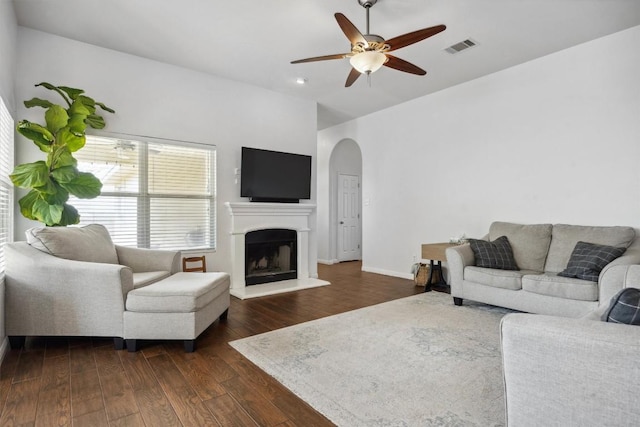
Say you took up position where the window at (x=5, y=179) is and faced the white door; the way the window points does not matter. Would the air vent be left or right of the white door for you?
right

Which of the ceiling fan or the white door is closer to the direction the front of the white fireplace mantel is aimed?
the ceiling fan

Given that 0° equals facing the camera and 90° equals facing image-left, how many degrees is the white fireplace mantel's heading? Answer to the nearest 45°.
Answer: approximately 315°

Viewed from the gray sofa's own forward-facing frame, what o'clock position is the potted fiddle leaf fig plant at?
The potted fiddle leaf fig plant is roughly at 12 o'clock from the gray sofa.

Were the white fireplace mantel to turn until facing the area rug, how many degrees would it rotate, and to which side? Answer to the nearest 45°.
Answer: approximately 45° to its right

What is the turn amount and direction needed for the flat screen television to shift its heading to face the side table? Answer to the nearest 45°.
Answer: approximately 45° to its left

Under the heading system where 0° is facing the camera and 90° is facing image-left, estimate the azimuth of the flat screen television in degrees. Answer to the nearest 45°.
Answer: approximately 315°
